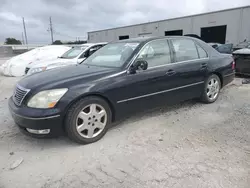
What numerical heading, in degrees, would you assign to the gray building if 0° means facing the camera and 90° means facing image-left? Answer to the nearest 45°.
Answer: approximately 45°

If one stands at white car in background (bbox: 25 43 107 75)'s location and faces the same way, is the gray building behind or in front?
behind

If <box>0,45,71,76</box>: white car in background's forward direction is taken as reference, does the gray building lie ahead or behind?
behind

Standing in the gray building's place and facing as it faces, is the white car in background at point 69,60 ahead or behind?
ahead
